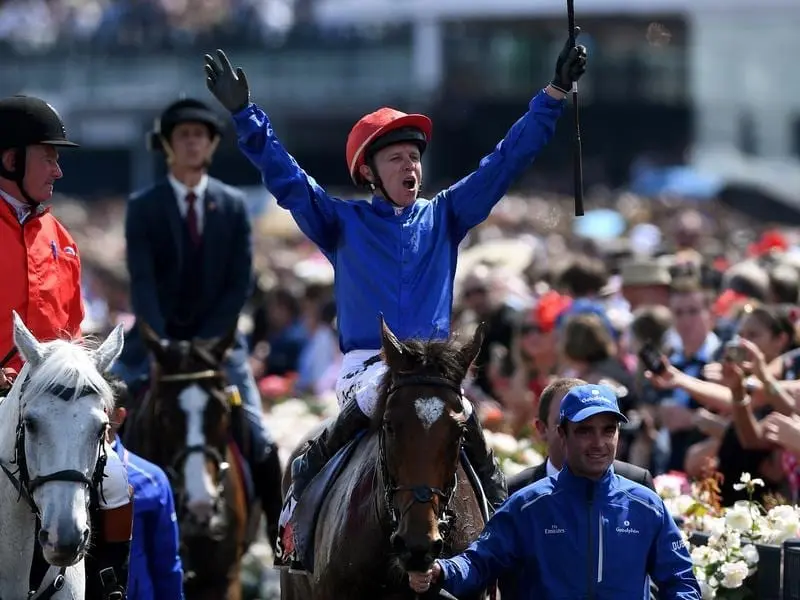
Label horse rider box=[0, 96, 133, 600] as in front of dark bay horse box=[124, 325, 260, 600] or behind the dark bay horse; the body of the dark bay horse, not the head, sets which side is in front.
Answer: in front

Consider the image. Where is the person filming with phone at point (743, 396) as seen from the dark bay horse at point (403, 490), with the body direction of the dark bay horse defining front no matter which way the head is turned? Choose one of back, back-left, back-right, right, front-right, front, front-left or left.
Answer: left

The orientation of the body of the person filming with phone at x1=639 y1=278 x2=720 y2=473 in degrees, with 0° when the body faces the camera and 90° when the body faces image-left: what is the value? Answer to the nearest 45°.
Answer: approximately 45°

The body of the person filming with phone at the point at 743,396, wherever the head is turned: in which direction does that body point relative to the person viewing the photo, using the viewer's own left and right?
facing the viewer and to the left of the viewer

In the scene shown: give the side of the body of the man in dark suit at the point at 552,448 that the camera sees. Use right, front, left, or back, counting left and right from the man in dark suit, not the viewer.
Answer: front

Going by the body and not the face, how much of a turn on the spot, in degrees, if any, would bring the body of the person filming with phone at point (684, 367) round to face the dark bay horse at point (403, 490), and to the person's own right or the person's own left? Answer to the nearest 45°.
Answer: approximately 45° to the person's own left

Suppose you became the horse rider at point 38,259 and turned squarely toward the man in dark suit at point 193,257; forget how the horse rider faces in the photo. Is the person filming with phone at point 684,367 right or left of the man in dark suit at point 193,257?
right

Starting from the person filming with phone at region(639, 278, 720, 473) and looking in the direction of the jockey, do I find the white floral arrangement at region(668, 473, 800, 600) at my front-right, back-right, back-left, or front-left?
front-left

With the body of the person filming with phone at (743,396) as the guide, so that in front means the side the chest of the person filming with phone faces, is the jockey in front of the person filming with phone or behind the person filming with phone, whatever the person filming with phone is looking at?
in front

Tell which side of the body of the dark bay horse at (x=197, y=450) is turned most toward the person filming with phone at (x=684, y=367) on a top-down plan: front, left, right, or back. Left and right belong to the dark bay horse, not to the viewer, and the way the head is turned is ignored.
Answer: left

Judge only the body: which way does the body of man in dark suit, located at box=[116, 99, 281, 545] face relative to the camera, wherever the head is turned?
toward the camera
